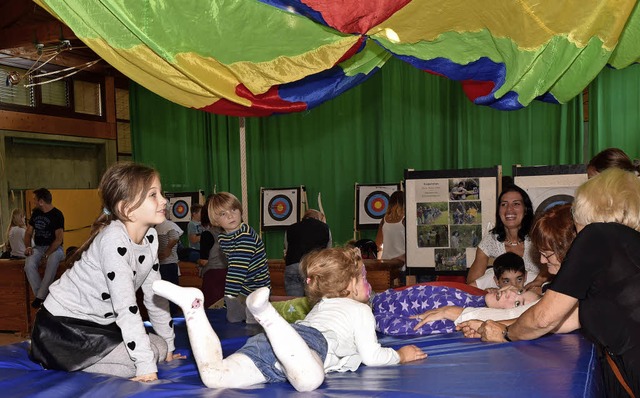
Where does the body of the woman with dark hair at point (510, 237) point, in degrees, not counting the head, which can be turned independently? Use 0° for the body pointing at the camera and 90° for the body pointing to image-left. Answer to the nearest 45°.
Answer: approximately 0°

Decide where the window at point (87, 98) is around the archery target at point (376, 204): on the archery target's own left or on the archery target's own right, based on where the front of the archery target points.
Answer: on the archery target's own right

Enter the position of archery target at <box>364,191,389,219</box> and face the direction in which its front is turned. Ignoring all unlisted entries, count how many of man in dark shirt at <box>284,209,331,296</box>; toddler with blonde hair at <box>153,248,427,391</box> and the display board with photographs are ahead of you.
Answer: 3

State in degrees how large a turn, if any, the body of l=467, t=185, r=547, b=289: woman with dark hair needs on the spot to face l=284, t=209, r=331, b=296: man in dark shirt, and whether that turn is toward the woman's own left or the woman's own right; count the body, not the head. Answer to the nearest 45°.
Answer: approximately 135° to the woman's own right

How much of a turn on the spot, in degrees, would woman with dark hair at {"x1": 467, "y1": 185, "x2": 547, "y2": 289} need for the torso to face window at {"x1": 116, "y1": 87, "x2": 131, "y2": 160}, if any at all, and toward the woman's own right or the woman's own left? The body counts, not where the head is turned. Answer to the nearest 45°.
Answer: approximately 135° to the woman's own right

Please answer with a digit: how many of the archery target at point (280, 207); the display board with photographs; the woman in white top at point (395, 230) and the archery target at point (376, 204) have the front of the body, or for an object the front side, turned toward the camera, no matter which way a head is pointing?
3

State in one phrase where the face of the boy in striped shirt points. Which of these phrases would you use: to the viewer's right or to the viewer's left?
to the viewer's right
